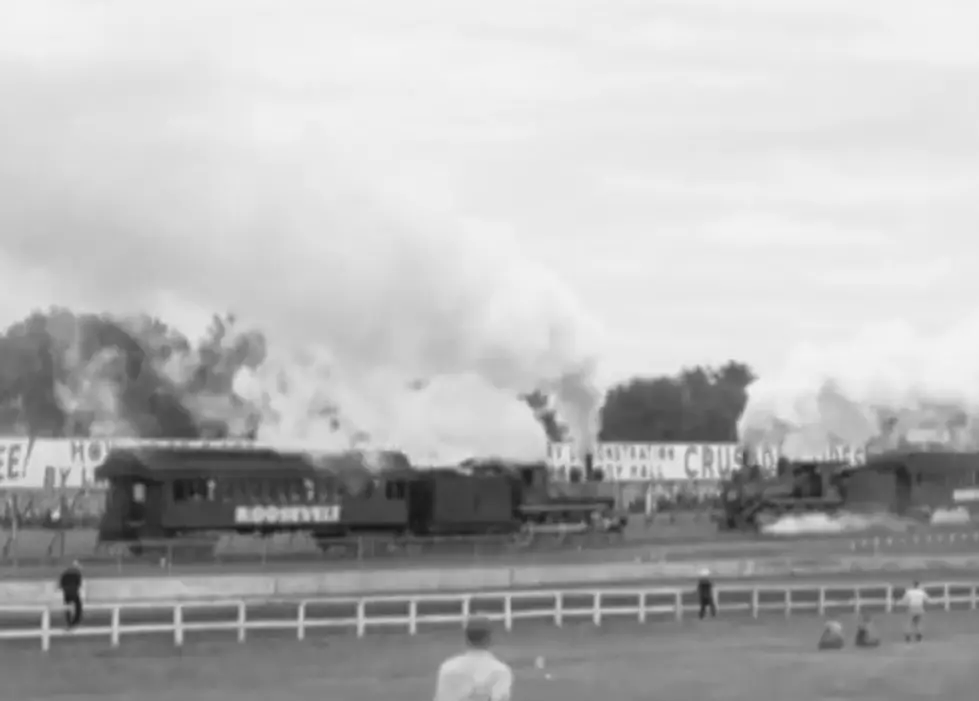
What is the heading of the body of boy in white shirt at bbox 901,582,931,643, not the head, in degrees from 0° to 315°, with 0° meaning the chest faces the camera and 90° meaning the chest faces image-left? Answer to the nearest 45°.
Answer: approximately 180°

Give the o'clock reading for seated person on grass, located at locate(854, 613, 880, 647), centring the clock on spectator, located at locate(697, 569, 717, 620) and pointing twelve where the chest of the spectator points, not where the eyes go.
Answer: The seated person on grass is roughly at 5 o'clock from the spectator.

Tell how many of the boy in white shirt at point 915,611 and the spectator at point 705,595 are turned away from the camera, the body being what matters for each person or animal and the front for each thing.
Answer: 2

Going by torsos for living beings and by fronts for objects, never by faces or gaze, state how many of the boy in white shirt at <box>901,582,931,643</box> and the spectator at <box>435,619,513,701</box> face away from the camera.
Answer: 2

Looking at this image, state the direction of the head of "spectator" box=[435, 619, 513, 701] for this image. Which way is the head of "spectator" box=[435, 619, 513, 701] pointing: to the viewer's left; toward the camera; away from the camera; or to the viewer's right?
away from the camera

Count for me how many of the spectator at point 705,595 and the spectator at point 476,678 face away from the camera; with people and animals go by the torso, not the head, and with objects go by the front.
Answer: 2

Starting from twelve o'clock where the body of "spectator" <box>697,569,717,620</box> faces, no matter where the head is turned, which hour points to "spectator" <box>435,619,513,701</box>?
"spectator" <box>435,619,513,701</box> is roughly at 6 o'clock from "spectator" <box>697,569,717,620</box>.

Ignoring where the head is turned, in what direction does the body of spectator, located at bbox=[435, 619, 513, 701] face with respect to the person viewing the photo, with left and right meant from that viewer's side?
facing away from the viewer

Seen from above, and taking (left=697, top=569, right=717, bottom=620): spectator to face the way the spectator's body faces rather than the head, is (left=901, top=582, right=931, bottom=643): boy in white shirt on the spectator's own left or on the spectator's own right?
on the spectator's own right

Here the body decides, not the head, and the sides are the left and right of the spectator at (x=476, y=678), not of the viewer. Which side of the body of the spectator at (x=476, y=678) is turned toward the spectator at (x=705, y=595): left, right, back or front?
front

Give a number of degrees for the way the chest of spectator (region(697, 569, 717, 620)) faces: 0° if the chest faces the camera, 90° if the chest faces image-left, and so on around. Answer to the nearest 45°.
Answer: approximately 180°

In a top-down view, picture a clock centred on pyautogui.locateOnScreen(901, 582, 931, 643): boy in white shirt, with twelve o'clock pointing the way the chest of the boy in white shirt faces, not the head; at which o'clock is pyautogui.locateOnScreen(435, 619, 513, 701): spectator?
The spectator is roughly at 6 o'clock from the boy in white shirt.

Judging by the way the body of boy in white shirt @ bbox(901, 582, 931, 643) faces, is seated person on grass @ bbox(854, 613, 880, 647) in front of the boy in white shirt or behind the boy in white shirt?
behind
